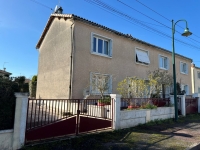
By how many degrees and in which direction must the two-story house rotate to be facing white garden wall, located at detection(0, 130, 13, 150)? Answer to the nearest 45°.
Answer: approximately 45° to its right

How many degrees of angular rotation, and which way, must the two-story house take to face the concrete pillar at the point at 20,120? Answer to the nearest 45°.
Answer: approximately 45° to its right

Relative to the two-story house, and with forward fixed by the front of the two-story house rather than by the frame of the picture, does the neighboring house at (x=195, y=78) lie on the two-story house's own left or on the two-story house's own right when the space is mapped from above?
on the two-story house's own left

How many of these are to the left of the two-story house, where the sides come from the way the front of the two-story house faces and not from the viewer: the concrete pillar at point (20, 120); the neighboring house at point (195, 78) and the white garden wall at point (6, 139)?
1

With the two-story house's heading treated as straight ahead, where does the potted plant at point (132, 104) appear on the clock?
The potted plant is roughly at 12 o'clock from the two-story house.

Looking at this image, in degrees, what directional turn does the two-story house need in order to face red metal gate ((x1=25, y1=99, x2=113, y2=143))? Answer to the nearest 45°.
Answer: approximately 45° to its right

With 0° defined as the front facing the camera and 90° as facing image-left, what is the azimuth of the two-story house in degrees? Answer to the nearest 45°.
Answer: approximately 315°

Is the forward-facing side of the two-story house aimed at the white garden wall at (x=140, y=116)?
yes

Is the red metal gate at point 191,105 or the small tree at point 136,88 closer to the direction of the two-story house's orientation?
the small tree

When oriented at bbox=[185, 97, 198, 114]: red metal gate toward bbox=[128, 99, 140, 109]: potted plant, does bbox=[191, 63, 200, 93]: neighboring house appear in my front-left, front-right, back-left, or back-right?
back-right

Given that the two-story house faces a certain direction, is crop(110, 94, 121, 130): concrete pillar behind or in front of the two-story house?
in front
